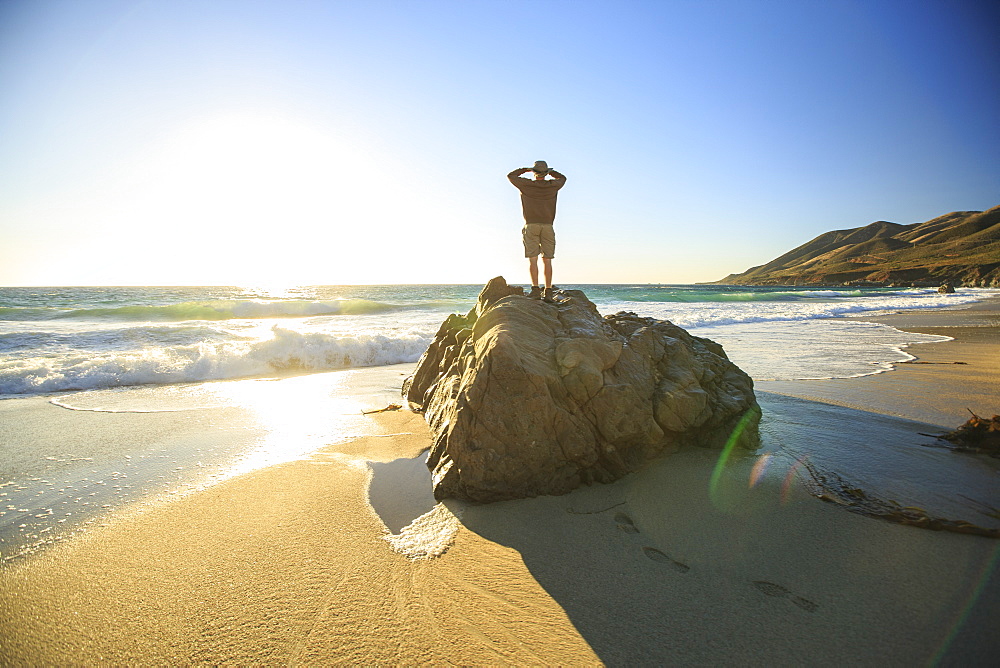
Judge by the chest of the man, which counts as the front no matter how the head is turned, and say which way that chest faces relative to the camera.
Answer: away from the camera

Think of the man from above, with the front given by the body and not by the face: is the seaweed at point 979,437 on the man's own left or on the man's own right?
on the man's own right

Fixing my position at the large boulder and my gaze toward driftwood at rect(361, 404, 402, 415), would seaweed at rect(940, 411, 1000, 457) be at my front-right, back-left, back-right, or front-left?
back-right
